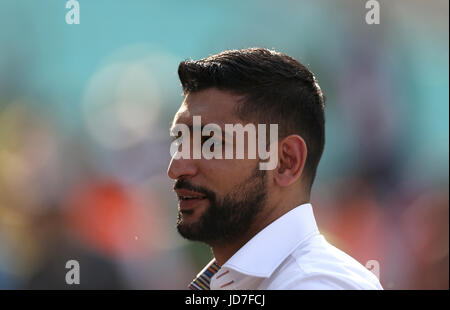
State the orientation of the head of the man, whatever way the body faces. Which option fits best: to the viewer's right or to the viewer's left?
to the viewer's left

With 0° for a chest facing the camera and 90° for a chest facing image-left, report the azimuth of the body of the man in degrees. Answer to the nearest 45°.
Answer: approximately 90°
